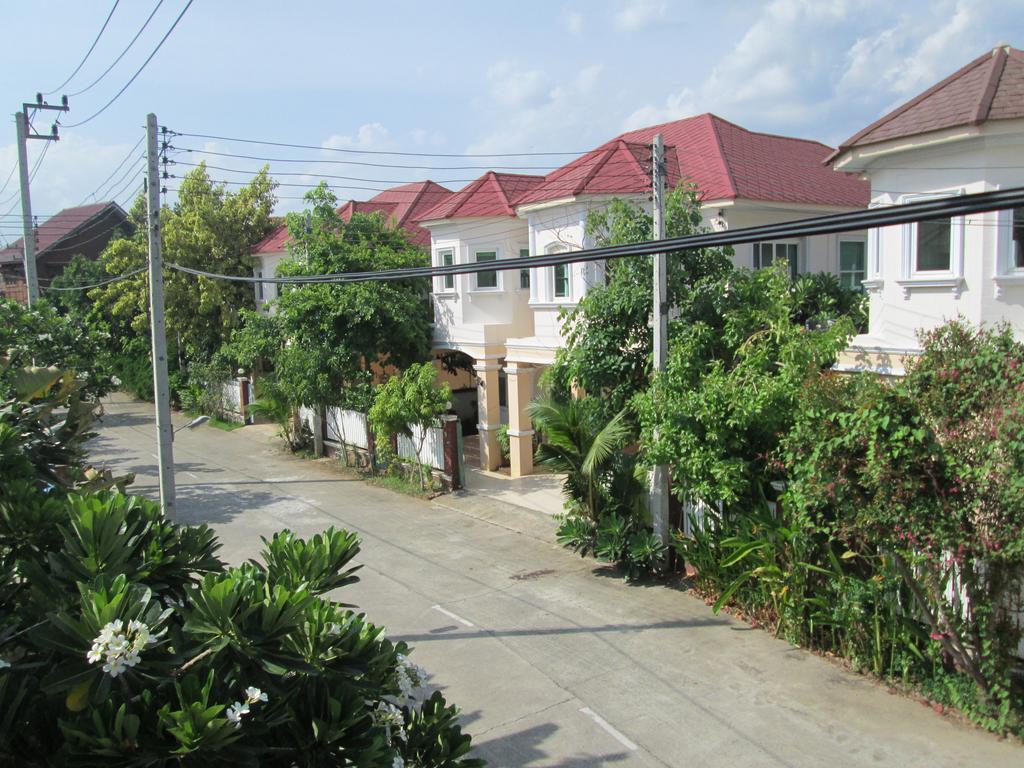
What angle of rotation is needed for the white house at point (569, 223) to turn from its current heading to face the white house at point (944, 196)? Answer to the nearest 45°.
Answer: approximately 90° to its left

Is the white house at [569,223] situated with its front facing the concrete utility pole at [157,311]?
yes

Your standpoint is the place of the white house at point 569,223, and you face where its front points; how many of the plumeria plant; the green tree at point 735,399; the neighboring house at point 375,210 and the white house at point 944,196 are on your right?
1

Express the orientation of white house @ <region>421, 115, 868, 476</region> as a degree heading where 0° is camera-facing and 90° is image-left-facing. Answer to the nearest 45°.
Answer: approximately 45°

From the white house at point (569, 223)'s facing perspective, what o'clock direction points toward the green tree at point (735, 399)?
The green tree is roughly at 10 o'clock from the white house.

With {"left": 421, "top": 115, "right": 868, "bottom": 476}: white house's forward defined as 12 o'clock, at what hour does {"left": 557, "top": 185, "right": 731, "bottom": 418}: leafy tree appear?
The leafy tree is roughly at 10 o'clock from the white house.

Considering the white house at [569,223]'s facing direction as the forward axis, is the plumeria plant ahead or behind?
ahead

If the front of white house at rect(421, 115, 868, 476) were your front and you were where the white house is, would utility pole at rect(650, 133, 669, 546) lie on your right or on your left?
on your left

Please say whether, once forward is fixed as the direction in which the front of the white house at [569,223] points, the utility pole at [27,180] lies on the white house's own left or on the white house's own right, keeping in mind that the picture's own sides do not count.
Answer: on the white house's own right
